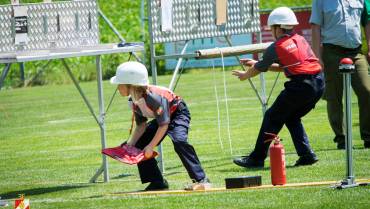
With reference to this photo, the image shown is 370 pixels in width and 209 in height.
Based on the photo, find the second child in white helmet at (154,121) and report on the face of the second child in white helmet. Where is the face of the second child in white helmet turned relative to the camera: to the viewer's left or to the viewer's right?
to the viewer's left

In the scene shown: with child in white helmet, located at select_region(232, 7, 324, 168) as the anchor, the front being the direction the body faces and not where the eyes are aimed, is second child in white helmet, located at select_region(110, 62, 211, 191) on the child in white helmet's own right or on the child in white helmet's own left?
on the child in white helmet's own left

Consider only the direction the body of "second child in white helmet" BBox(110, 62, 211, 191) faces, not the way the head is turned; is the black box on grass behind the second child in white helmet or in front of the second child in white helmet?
behind

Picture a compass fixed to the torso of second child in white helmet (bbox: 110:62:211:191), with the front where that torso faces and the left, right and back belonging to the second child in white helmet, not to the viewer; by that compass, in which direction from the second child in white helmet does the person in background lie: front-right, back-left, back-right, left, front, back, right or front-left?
back-right

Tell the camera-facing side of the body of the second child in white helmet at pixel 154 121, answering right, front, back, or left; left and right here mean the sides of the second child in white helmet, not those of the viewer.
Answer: left

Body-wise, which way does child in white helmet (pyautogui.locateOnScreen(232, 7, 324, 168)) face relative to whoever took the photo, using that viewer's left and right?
facing away from the viewer and to the left of the viewer

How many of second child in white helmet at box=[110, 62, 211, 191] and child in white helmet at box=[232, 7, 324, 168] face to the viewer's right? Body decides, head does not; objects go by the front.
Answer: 0
